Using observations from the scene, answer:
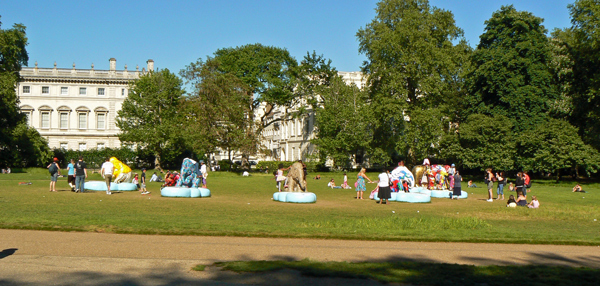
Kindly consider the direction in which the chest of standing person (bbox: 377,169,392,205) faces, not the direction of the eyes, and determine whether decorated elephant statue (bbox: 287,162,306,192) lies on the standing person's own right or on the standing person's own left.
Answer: on the standing person's own left

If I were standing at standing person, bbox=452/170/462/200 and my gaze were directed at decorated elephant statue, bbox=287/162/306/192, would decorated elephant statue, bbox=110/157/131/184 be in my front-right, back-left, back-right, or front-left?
front-right

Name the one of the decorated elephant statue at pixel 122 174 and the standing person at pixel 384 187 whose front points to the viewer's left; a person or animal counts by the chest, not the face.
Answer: the decorated elephant statue

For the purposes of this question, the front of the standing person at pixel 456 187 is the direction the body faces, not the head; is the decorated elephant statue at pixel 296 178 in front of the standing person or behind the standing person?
in front

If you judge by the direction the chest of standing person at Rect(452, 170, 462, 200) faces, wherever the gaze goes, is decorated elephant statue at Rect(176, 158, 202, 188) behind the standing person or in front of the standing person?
in front

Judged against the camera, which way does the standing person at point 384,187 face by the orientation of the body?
away from the camera

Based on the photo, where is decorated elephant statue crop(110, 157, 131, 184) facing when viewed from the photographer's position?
facing to the left of the viewer
